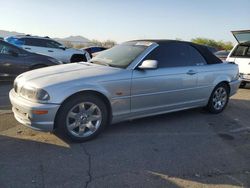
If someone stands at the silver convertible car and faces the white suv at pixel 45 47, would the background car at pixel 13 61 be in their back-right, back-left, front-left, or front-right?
front-left

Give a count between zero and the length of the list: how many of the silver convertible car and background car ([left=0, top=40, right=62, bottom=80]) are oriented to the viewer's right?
1

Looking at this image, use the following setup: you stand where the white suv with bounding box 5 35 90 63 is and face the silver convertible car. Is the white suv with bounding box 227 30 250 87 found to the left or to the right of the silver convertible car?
left

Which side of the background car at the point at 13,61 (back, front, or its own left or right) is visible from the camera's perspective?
right

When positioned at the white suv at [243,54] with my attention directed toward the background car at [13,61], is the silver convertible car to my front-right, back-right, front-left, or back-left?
front-left

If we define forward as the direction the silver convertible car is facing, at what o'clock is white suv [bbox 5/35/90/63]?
The white suv is roughly at 4 o'clock from the silver convertible car.

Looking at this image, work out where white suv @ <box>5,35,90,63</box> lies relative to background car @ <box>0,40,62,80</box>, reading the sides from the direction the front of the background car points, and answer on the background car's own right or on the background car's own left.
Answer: on the background car's own left

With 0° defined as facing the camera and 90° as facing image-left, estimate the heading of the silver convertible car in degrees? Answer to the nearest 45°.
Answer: approximately 45°

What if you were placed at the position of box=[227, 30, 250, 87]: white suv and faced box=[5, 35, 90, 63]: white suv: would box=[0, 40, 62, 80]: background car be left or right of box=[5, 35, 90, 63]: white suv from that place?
left

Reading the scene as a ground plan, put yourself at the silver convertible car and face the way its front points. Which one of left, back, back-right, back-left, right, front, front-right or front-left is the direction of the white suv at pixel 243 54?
back

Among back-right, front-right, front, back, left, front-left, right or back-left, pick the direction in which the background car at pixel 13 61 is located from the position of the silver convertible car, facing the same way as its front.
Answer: right

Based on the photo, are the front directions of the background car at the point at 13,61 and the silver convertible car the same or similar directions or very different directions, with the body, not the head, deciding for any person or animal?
very different directions
